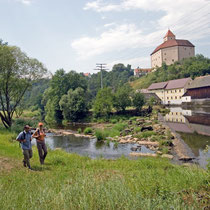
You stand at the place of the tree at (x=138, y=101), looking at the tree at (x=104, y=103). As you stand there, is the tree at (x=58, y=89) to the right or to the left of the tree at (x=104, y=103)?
right

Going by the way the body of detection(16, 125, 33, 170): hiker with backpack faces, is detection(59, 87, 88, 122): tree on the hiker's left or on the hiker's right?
on the hiker's left

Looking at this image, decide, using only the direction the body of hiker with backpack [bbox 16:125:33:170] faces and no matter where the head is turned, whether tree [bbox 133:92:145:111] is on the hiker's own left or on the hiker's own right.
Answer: on the hiker's own left

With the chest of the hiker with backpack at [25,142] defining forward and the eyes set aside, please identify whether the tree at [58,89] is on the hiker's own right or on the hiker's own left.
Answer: on the hiker's own left

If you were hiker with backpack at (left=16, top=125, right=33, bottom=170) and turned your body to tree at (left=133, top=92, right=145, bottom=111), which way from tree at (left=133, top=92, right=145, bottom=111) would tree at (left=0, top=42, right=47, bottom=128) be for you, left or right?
left

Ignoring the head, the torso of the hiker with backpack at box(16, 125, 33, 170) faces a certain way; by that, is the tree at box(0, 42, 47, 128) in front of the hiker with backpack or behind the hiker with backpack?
behind

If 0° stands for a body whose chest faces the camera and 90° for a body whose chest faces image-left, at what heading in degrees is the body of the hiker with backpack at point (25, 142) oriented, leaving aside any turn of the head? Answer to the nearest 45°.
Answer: approximately 315°

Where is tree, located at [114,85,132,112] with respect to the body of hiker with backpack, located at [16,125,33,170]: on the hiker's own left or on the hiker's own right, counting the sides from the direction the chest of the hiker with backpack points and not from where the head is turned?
on the hiker's own left
